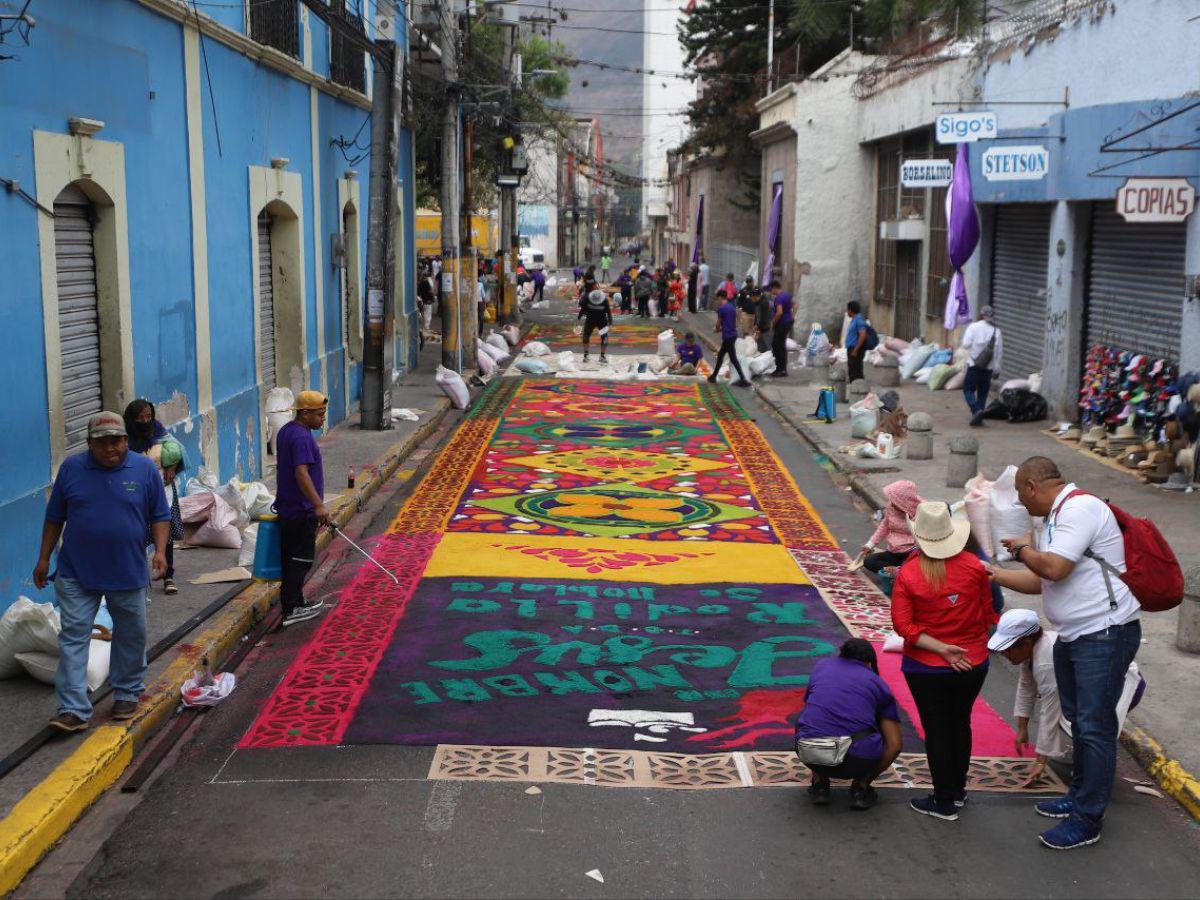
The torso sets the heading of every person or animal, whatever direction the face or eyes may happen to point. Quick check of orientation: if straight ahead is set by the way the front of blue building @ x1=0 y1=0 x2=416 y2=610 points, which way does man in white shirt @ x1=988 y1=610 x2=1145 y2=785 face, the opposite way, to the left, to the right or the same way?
the opposite way

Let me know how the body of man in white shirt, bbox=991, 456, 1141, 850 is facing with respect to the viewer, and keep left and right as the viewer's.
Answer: facing to the left of the viewer

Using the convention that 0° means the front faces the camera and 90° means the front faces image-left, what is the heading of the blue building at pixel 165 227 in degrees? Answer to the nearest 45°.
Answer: approximately 315°

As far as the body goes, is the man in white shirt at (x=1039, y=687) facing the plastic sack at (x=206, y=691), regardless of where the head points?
yes

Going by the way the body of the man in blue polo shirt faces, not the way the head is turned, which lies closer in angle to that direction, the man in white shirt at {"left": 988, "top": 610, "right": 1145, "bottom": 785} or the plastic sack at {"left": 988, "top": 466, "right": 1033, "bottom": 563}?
the man in white shirt

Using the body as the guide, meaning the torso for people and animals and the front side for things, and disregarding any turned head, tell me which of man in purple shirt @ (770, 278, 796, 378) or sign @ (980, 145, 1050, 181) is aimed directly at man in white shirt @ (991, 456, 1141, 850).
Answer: the sign

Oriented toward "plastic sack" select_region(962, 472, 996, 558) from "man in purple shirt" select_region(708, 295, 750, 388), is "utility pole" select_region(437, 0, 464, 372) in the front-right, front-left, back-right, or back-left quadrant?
back-right

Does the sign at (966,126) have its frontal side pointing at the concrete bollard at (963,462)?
yes

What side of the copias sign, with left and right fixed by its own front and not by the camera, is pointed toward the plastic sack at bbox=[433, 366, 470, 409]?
right

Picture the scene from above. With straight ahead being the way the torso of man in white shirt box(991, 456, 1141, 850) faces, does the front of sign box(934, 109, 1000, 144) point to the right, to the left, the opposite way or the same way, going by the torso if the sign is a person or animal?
to the left

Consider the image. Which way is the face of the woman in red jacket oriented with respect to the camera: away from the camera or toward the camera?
away from the camera

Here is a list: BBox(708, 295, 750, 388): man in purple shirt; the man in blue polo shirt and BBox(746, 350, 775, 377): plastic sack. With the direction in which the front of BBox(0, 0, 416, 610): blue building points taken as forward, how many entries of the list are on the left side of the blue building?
2

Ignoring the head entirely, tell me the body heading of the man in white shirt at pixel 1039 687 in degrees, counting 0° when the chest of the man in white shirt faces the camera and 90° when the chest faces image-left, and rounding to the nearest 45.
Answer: approximately 90°

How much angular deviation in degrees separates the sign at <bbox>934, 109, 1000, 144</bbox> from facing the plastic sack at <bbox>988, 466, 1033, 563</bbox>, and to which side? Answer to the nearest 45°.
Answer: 0° — it already faces it
